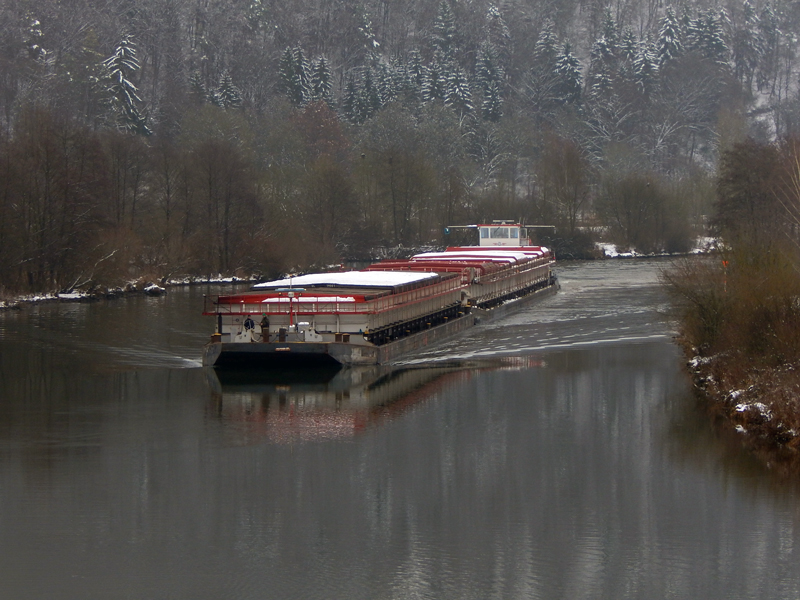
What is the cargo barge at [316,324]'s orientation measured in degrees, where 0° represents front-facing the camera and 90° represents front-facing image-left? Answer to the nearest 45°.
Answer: approximately 45°
